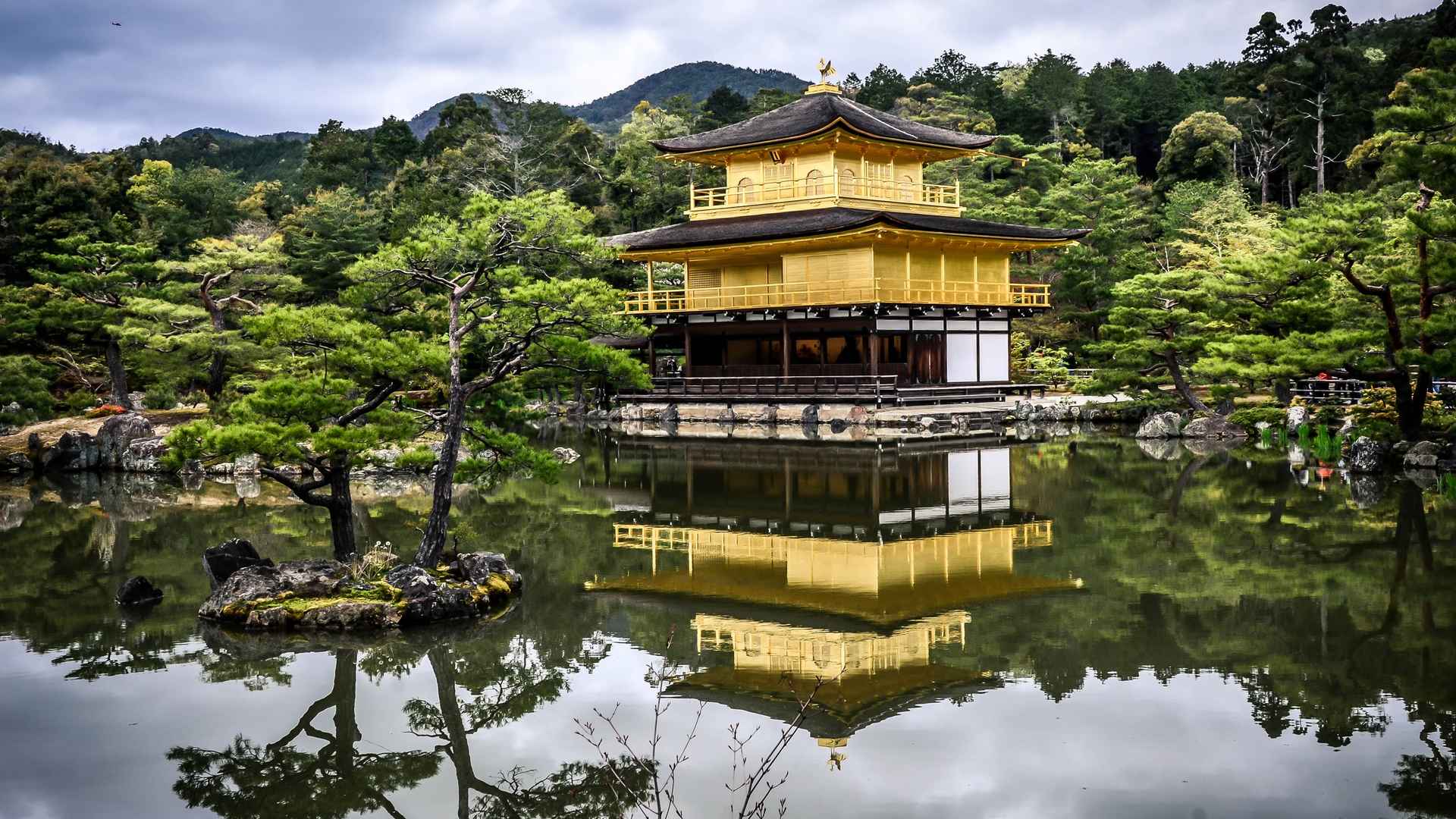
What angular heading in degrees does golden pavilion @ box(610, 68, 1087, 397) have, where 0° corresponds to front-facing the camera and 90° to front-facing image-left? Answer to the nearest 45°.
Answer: approximately 45°

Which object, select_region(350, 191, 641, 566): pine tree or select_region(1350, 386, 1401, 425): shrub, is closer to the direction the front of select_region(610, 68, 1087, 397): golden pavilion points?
the pine tree

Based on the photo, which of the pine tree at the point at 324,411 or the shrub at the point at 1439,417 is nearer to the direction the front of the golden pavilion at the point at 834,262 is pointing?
the pine tree

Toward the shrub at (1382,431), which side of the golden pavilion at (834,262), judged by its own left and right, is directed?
left

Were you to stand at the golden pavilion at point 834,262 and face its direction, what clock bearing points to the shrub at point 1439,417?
The shrub is roughly at 9 o'clock from the golden pavilion.

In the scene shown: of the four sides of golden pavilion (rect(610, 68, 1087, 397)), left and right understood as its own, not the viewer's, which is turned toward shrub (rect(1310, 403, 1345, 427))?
left

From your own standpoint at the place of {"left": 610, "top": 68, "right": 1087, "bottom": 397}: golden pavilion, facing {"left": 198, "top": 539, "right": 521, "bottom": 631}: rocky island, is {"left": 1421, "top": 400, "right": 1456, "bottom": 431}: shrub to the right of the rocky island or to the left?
left

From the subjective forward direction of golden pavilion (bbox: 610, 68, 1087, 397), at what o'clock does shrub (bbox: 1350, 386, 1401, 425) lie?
The shrub is roughly at 9 o'clock from the golden pavilion.

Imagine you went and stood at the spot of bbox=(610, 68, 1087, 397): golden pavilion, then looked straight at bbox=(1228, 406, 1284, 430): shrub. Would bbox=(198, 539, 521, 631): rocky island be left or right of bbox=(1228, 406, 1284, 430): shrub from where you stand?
right

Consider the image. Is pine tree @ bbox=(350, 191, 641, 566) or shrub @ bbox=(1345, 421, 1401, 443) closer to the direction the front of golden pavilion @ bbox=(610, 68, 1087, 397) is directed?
the pine tree

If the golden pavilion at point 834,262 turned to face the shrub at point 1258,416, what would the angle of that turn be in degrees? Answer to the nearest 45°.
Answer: approximately 90° to its left

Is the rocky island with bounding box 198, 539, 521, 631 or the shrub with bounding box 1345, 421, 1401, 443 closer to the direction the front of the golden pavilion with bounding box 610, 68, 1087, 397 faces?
the rocky island

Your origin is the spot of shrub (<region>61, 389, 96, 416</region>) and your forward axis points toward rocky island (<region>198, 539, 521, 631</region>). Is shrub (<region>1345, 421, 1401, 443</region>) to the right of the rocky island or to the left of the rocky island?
left

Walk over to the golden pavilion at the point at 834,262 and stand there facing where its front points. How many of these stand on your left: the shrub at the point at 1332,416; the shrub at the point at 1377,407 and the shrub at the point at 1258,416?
3
